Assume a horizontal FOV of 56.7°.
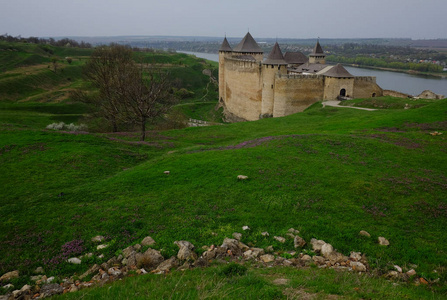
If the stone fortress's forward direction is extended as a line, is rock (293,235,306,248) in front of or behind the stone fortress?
in front

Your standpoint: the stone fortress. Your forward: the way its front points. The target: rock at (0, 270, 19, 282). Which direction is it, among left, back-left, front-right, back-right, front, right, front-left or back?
front-right

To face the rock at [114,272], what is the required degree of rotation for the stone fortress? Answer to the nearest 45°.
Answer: approximately 45° to its right

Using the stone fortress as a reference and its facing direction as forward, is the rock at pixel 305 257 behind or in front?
in front

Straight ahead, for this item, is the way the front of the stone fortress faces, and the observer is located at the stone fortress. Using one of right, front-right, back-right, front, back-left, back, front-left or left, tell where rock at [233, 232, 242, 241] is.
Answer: front-right

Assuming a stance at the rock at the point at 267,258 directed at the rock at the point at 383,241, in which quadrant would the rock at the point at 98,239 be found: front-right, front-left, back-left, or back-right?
back-left

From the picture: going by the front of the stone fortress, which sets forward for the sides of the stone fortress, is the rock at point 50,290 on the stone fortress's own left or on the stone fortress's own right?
on the stone fortress's own right
